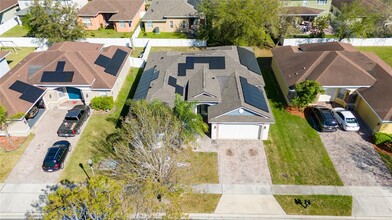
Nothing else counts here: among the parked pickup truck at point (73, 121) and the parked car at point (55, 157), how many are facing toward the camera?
0

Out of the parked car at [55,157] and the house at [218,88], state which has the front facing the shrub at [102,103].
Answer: the parked car

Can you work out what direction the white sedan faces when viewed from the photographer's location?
facing away from the viewer and to the left of the viewer

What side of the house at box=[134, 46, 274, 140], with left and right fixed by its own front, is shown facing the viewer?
front

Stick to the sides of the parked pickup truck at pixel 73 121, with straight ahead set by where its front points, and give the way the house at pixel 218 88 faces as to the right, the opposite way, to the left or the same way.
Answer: the opposite way

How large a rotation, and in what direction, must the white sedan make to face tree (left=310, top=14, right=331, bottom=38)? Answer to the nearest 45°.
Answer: approximately 45° to its right

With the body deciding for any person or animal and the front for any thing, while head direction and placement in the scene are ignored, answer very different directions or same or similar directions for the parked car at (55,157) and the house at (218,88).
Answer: very different directions

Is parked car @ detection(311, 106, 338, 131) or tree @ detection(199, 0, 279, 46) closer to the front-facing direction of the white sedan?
the tree

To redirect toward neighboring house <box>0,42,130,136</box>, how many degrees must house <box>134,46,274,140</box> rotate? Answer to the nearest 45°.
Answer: approximately 90° to its right

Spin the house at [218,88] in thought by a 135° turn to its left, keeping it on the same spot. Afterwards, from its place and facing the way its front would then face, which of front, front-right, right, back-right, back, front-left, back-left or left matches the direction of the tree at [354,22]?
front

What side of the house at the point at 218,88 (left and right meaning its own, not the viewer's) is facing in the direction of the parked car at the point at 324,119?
left

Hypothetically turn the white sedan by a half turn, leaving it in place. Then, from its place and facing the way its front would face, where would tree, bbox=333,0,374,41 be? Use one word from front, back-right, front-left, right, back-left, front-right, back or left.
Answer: back-left

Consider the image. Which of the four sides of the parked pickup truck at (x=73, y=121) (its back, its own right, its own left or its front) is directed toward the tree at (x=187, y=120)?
right

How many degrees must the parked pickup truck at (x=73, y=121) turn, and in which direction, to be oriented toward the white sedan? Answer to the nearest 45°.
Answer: approximately 90° to its right

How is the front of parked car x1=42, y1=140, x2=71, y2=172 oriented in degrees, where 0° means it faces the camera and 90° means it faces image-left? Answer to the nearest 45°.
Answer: approximately 225°

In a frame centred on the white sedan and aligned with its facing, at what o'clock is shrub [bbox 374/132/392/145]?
The shrub is roughly at 5 o'clock from the white sedan.
